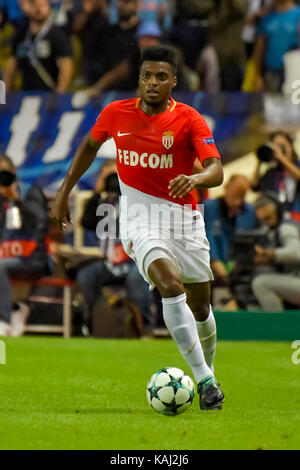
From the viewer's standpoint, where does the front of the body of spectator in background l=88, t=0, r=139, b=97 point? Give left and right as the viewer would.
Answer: facing the viewer and to the left of the viewer

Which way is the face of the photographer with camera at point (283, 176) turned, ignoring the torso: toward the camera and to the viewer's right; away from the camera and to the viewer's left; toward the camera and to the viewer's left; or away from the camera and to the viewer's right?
toward the camera and to the viewer's left

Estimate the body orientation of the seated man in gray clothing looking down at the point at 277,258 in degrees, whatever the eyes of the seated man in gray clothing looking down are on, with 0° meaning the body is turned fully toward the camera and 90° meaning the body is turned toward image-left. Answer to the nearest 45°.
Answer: approximately 90°

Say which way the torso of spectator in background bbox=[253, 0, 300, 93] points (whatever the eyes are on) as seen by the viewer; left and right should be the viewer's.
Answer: facing the viewer

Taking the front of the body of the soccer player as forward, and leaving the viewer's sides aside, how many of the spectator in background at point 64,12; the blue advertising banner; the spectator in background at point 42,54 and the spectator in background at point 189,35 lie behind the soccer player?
4

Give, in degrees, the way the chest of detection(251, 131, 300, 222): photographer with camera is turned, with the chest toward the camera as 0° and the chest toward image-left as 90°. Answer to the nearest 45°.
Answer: approximately 45°

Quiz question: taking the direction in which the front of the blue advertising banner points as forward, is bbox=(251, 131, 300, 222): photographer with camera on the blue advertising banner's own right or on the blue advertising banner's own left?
on the blue advertising banner's own left

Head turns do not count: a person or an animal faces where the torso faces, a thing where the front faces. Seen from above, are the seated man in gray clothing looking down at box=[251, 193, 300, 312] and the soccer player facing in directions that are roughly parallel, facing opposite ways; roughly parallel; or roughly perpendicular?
roughly perpendicular

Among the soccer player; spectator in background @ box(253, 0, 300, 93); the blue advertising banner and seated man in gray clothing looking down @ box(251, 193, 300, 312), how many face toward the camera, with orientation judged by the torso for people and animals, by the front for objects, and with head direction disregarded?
3

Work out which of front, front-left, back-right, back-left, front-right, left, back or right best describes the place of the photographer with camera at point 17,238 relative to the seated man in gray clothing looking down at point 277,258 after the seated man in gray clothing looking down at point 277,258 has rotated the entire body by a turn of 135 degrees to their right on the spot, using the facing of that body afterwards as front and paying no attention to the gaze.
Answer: back-left

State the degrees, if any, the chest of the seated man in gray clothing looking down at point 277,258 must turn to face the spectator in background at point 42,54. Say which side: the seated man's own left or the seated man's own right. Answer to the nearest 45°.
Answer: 0° — they already face them
